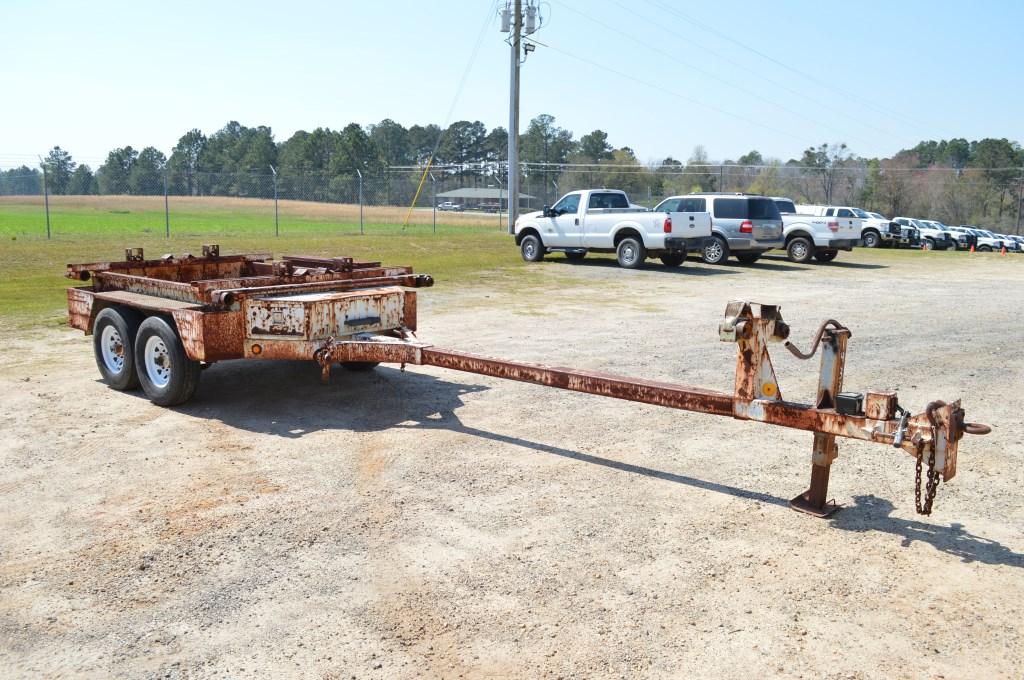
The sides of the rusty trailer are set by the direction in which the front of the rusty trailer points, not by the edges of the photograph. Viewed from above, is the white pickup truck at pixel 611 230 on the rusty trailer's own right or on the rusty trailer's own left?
on the rusty trailer's own left

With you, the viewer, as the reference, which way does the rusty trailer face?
facing the viewer and to the right of the viewer

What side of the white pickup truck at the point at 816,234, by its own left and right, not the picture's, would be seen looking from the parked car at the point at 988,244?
right

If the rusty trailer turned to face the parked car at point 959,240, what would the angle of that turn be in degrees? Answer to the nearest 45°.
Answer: approximately 90° to its left

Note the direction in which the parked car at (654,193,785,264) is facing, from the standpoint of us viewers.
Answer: facing away from the viewer and to the left of the viewer

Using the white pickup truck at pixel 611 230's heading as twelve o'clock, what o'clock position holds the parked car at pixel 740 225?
The parked car is roughly at 4 o'clock from the white pickup truck.

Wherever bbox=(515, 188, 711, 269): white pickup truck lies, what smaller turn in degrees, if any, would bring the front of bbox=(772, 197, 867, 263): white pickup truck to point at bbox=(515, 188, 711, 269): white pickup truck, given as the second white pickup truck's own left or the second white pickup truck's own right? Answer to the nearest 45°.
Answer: approximately 90° to the second white pickup truck's own left

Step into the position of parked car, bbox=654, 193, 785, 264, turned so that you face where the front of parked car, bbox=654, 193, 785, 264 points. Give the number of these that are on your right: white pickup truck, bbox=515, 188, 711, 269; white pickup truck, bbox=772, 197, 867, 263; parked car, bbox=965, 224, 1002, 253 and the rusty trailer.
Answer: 2

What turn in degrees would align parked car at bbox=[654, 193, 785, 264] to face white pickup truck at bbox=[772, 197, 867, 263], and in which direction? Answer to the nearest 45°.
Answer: approximately 90° to its right

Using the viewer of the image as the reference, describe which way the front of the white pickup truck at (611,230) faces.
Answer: facing away from the viewer and to the left of the viewer

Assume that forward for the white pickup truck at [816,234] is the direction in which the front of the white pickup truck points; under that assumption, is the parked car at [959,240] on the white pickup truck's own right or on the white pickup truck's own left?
on the white pickup truck's own right

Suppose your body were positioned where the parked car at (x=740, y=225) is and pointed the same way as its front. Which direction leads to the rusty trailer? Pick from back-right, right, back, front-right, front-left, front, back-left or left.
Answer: back-left

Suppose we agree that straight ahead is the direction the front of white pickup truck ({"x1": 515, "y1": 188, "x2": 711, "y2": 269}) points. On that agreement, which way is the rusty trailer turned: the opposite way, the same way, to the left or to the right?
the opposite way

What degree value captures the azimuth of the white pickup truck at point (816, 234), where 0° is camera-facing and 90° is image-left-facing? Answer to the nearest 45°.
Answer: approximately 135°

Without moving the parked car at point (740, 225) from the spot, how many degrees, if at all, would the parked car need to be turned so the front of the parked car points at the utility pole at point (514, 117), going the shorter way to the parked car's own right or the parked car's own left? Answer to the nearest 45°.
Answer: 0° — it already faces it
